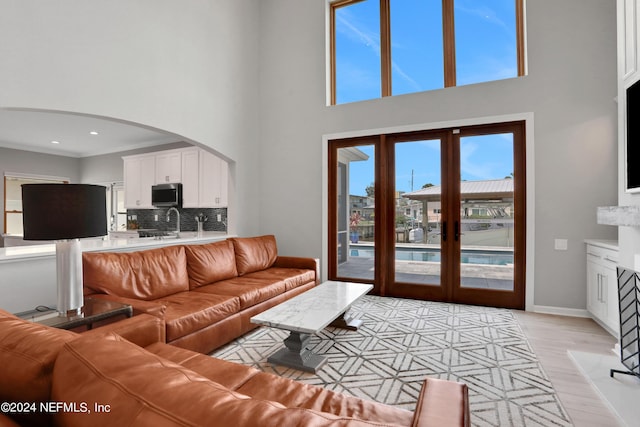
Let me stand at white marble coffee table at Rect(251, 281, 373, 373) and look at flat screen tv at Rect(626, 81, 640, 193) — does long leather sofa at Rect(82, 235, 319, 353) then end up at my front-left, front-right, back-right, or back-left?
back-left

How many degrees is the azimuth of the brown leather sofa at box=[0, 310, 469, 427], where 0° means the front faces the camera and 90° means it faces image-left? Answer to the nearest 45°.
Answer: approximately 225°

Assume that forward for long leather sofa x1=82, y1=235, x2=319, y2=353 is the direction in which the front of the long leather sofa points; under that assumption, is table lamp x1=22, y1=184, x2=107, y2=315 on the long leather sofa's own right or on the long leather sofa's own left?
on the long leather sofa's own right

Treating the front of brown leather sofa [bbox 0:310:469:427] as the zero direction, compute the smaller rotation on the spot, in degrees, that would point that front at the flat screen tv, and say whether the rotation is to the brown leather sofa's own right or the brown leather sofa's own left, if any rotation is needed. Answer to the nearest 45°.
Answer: approximately 45° to the brown leather sofa's own right

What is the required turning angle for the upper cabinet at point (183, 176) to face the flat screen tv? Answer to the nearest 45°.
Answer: approximately 90° to its left

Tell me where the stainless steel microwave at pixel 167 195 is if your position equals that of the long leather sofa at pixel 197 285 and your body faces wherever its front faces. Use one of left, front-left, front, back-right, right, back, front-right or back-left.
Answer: back-left

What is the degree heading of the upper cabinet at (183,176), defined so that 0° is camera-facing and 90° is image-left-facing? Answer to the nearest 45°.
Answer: approximately 45°
